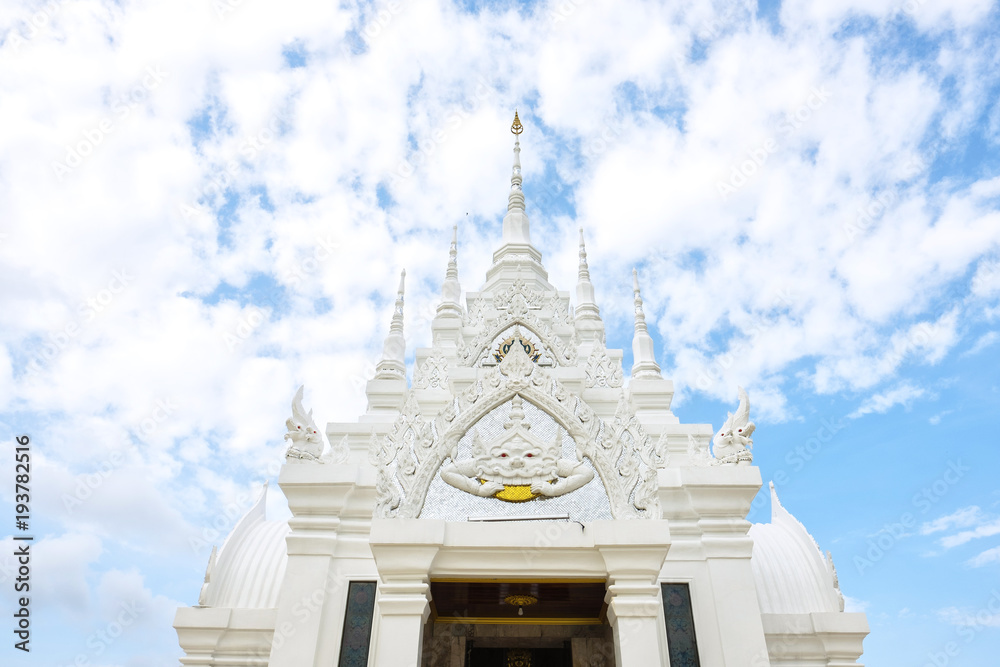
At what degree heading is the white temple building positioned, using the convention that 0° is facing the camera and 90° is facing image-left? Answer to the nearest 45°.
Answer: approximately 0°
